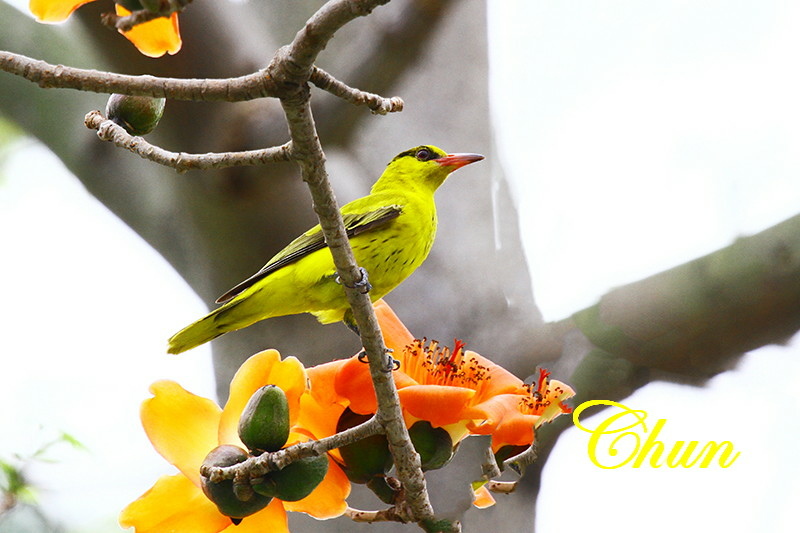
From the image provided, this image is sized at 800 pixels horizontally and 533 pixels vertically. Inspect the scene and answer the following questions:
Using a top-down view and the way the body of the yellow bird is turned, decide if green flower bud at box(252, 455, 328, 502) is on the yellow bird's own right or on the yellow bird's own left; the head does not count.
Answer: on the yellow bird's own right

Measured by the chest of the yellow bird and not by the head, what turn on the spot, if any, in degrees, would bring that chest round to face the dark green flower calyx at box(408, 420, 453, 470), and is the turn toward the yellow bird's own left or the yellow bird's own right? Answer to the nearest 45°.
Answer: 0° — it already faces it

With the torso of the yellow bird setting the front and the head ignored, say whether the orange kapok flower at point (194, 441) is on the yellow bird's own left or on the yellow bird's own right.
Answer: on the yellow bird's own right

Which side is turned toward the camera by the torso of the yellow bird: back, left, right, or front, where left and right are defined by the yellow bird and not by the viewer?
right
